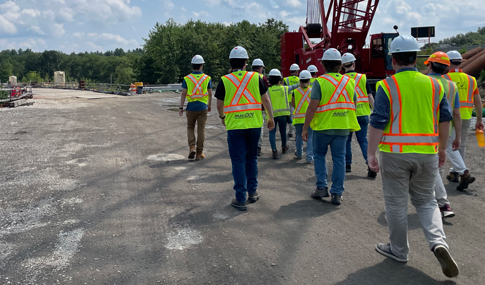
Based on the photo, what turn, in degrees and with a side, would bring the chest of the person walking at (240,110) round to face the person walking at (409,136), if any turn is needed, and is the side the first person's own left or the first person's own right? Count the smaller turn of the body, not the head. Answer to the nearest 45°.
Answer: approximately 135° to the first person's own right

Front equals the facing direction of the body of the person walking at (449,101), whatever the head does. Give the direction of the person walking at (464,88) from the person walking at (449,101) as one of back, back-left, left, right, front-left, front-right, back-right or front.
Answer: front-right

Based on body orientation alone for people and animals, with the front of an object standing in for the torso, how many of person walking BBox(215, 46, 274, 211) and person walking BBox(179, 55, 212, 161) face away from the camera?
2

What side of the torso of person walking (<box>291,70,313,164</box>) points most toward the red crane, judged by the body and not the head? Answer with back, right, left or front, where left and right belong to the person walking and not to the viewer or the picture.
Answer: front

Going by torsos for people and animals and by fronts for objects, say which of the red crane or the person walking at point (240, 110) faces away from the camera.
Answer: the person walking

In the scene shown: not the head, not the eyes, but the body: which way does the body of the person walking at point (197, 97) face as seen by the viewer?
away from the camera

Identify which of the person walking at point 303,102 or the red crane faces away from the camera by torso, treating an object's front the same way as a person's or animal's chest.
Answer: the person walking

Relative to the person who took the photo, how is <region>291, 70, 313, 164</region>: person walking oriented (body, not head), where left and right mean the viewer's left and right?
facing away from the viewer

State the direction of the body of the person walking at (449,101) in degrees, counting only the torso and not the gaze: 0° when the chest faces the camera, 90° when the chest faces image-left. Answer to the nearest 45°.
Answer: approximately 135°

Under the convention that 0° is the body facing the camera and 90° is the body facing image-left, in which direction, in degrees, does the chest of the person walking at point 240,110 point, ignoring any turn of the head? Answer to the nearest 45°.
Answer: approximately 180°
